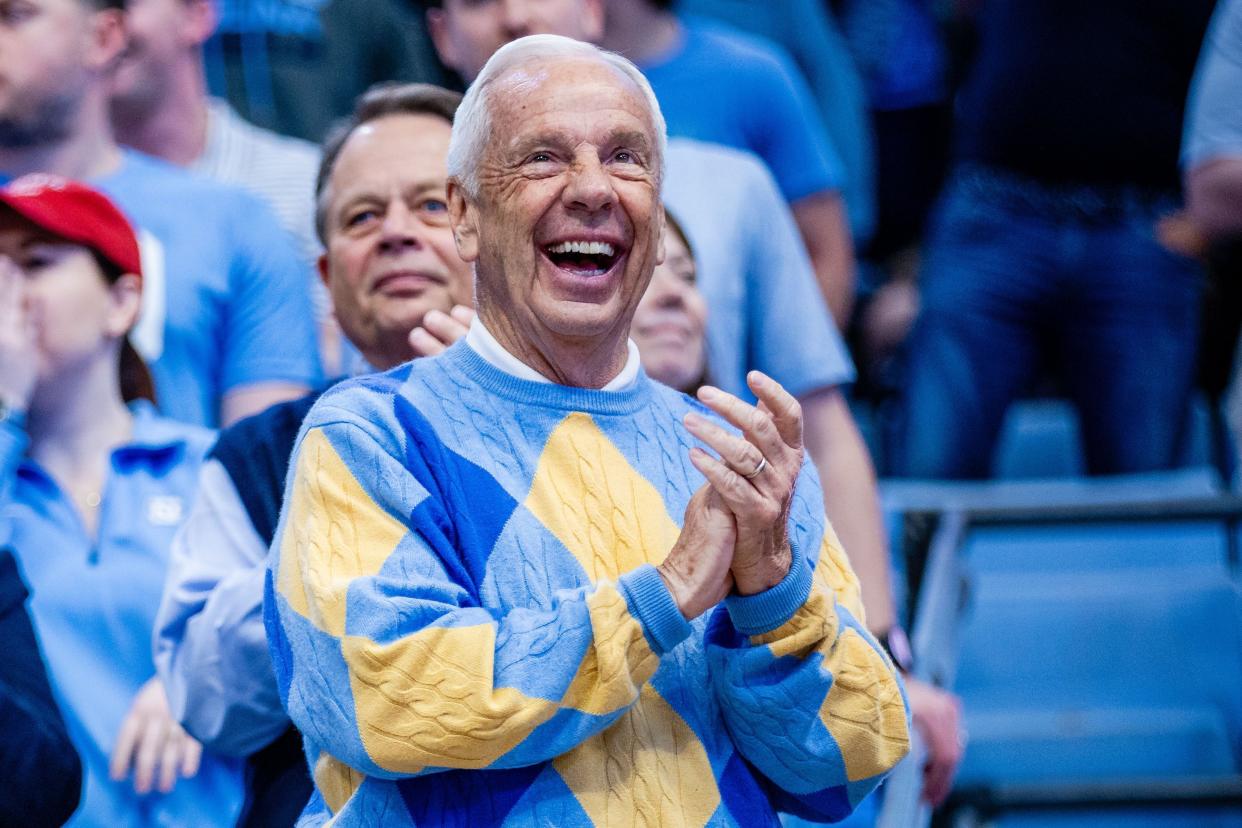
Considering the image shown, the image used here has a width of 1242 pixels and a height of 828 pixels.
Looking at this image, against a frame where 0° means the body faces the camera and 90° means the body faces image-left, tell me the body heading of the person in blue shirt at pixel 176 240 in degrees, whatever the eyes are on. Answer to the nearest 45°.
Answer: approximately 45°

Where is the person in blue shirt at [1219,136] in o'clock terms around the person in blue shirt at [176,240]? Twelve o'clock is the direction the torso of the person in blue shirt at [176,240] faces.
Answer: the person in blue shirt at [1219,136] is roughly at 8 o'clock from the person in blue shirt at [176,240].

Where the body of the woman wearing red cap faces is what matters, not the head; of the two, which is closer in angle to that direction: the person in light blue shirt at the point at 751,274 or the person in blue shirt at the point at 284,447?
the person in blue shirt

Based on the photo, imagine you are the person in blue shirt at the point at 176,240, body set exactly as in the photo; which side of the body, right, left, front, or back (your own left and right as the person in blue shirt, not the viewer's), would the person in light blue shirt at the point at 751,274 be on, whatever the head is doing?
left

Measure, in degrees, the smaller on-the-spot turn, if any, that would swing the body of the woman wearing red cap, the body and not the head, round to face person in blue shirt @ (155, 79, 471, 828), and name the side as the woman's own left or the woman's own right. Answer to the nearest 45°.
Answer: approximately 90° to the woman's own left
